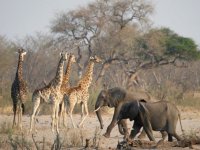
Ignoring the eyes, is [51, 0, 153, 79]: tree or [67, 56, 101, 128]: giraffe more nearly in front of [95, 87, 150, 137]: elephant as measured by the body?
the giraffe

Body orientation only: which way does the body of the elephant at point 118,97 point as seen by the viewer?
to the viewer's left

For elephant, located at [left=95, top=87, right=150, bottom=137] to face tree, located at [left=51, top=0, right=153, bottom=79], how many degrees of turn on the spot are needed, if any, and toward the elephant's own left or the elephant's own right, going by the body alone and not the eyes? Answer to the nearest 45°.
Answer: approximately 90° to the elephant's own right

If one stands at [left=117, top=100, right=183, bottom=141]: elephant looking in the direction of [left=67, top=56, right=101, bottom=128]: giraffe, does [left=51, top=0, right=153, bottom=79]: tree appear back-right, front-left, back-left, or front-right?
front-right

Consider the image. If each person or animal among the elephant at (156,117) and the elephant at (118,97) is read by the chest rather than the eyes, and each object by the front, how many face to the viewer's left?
2

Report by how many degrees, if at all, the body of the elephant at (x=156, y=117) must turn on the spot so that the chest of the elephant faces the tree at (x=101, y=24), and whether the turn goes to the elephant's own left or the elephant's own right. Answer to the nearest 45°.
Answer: approximately 90° to the elephant's own right

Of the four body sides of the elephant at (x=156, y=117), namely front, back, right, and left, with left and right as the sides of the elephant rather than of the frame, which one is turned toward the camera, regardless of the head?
left

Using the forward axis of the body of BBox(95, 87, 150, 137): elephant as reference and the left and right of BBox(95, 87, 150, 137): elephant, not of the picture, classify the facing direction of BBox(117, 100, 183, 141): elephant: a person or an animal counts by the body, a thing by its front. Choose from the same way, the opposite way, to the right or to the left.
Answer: the same way

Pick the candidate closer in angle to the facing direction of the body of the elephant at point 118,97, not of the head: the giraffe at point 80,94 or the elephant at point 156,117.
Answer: the giraffe
